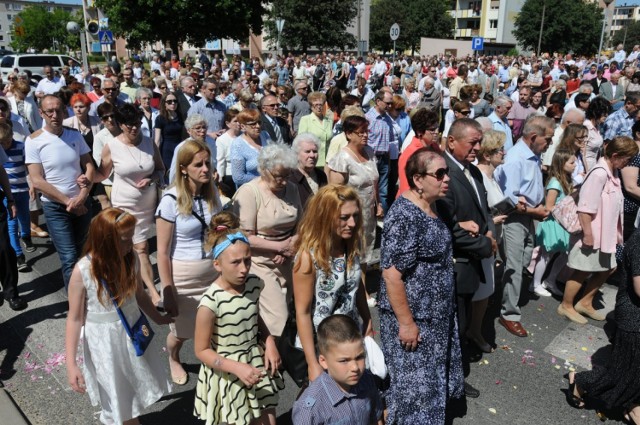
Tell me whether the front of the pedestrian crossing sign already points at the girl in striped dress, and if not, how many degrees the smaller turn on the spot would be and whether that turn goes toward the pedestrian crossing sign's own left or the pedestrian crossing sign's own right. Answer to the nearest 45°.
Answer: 0° — it already faces them

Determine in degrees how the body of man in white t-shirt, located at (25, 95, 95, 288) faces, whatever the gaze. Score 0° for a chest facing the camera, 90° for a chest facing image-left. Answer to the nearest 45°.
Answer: approximately 315°

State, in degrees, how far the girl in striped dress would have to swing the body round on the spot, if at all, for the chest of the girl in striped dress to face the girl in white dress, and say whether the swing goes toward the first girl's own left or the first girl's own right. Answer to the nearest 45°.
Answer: approximately 135° to the first girl's own right

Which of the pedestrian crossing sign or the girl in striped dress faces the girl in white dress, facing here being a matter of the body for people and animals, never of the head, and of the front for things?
the pedestrian crossing sign

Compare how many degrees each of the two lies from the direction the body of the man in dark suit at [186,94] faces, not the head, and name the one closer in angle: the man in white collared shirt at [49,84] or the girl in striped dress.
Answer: the girl in striped dress

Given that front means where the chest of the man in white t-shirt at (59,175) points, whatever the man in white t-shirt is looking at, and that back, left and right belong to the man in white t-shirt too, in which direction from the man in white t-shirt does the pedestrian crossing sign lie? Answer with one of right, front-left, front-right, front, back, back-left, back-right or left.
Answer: back-left

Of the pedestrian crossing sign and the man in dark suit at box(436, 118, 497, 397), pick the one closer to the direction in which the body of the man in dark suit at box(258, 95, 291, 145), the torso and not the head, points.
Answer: the man in dark suit

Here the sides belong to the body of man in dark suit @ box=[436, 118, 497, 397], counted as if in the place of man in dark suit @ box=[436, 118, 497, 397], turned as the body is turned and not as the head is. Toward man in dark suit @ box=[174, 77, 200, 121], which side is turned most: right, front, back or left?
back

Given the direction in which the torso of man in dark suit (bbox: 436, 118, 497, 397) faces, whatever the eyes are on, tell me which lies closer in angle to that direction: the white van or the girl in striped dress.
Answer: the girl in striped dress

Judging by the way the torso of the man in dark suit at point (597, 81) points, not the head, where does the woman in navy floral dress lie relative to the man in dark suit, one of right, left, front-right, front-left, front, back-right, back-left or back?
front-right
